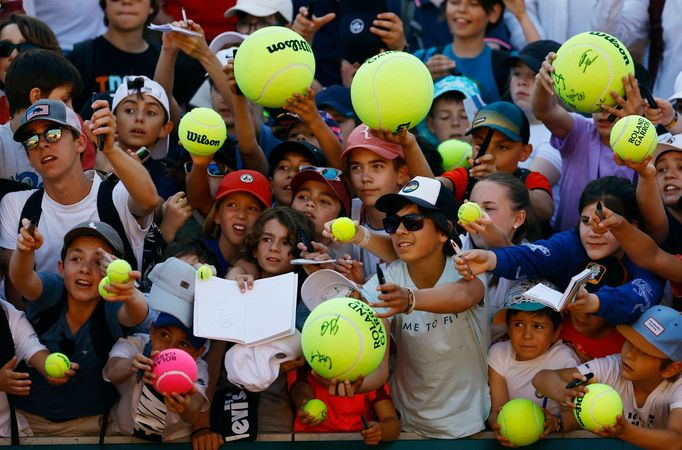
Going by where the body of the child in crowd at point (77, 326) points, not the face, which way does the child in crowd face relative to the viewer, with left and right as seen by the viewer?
facing the viewer

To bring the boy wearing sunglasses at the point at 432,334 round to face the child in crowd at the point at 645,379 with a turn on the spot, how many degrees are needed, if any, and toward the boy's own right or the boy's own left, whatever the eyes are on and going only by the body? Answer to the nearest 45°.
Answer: approximately 135° to the boy's own left

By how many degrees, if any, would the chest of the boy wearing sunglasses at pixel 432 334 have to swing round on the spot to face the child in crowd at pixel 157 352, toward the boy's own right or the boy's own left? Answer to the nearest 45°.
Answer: approximately 45° to the boy's own right

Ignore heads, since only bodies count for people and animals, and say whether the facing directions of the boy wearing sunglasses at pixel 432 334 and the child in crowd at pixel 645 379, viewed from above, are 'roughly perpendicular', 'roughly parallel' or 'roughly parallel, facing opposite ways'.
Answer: roughly parallel

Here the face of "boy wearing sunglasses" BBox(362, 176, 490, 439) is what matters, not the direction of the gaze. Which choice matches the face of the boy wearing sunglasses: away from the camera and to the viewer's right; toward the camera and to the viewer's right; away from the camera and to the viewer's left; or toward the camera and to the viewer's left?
toward the camera and to the viewer's left

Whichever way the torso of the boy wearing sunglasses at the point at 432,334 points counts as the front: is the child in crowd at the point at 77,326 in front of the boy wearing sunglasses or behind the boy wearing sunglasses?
in front

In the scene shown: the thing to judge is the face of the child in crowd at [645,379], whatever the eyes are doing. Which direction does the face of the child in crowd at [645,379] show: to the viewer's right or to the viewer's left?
to the viewer's left

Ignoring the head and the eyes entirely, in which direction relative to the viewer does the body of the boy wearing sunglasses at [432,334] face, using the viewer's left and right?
facing the viewer and to the left of the viewer

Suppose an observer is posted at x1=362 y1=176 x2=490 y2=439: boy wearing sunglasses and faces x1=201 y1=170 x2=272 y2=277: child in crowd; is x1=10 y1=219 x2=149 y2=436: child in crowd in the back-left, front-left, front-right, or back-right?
front-left

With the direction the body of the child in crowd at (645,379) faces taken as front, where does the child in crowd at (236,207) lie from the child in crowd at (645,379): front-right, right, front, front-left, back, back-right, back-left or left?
front-right

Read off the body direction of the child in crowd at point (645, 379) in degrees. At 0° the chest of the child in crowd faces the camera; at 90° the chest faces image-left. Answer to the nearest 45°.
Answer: approximately 45°

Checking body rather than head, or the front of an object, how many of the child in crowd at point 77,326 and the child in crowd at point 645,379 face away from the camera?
0
